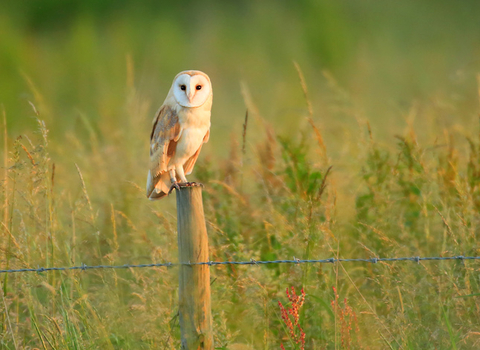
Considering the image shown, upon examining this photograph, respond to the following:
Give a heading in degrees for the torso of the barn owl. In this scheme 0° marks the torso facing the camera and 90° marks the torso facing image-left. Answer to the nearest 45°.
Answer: approximately 315°
